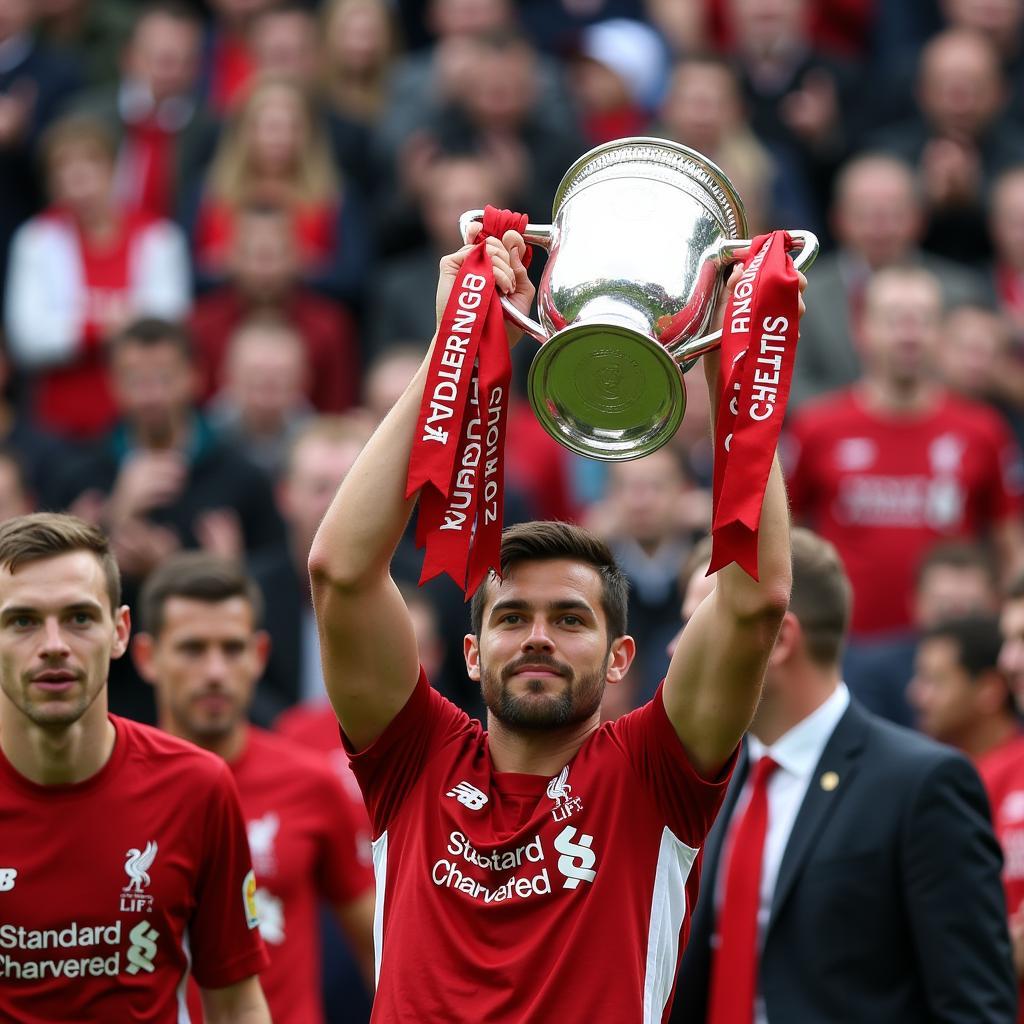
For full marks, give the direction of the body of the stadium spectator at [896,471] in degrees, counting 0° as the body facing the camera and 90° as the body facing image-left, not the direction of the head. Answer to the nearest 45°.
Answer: approximately 0°

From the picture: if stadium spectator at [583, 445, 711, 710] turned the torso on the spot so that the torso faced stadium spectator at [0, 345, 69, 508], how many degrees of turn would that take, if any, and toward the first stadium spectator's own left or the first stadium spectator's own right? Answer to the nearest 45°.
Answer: approximately 90° to the first stadium spectator's own right

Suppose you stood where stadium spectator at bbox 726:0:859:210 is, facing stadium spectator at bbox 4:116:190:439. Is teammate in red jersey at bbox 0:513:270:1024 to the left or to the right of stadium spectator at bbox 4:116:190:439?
left

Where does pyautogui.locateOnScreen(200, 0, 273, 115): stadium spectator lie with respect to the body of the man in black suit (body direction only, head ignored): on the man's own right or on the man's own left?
on the man's own right

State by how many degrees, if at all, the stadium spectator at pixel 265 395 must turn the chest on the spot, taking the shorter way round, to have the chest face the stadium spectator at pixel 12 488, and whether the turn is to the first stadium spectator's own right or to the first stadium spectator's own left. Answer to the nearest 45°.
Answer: approximately 45° to the first stadium spectator's own right

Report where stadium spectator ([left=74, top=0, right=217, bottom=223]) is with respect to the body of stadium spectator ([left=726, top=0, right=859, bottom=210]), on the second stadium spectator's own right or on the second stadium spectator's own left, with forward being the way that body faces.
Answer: on the second stadium spectator's own right

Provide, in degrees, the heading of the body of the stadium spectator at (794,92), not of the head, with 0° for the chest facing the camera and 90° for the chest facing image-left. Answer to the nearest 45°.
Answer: approximately 0°

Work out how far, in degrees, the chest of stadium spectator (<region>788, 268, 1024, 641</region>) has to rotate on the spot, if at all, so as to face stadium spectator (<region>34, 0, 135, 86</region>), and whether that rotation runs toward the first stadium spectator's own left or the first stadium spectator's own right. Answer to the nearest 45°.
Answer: approximately 135° to the first stadium spectator's own right

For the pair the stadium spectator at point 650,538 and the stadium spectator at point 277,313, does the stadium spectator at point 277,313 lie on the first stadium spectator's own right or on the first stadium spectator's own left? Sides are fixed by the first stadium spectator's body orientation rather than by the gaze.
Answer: on the first stadium spectator's own right

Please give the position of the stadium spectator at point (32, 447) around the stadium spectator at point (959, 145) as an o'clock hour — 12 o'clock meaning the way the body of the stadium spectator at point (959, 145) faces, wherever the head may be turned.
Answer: the stadium spectator at point (32, 447) is roughly at 2 o'clock from the stadium spectator at point (959, 145).
